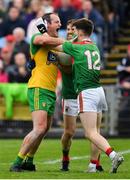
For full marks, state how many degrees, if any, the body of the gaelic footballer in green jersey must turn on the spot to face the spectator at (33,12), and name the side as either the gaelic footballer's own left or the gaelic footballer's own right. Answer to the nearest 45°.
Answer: approximately 45° to the gaelic footballer's own right

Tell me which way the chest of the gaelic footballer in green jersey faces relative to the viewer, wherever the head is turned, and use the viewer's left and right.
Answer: facing away from the viewer and to the left of the viewer

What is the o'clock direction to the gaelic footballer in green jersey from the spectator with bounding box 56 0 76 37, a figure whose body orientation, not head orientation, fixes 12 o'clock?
The gaelic footballer in green jersey is roughly at 12 o'clock from the spectator.

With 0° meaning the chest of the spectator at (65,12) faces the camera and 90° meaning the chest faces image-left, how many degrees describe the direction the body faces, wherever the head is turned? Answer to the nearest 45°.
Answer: approximately 0°

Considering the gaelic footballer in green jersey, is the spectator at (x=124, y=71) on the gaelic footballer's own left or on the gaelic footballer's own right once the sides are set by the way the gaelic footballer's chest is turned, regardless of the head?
on the gaelic footballer's own right

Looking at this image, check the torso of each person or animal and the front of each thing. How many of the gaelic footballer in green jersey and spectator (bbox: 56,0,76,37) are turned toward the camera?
1
